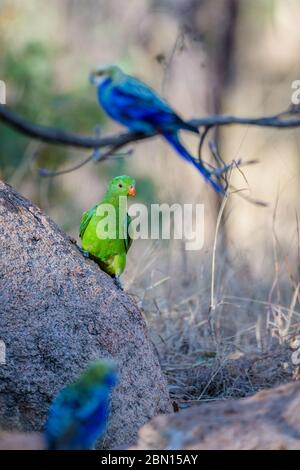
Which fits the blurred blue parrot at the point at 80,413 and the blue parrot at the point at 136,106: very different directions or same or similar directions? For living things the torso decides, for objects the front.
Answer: very different directions

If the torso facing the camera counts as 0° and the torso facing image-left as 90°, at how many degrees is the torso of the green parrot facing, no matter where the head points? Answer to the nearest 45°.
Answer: approximately 315°

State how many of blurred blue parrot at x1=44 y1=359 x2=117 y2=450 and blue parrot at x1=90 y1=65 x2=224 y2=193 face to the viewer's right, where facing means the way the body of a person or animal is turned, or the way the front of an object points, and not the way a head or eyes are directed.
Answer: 1

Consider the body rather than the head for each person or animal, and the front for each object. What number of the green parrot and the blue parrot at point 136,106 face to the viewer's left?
1

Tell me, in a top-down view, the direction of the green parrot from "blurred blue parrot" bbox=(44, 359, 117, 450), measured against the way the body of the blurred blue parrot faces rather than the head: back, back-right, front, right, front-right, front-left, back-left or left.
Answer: left

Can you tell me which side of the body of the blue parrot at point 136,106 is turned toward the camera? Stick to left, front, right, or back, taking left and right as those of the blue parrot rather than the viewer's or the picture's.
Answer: left

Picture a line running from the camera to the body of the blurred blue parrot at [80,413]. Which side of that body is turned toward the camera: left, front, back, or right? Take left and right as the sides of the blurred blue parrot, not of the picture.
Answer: right
